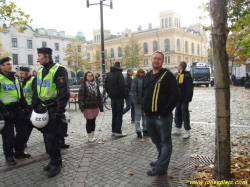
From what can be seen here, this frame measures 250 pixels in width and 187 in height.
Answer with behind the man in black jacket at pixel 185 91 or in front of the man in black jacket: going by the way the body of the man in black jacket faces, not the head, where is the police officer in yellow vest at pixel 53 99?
in front

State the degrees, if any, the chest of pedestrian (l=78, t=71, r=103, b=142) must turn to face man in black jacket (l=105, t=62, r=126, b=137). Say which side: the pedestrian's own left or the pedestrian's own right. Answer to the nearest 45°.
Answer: approximately 135° to the pedestrian's own left

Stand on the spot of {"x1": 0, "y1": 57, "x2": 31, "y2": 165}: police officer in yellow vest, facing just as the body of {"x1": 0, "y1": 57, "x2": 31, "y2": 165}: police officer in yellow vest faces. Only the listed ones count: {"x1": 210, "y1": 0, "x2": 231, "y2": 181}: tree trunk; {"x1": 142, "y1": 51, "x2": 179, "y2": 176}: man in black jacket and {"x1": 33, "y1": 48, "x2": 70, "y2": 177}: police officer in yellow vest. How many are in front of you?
3

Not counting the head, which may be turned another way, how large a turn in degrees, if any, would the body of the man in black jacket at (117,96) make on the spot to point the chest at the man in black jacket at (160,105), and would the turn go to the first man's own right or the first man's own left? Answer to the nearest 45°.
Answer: approximately 135° to the first man's own right

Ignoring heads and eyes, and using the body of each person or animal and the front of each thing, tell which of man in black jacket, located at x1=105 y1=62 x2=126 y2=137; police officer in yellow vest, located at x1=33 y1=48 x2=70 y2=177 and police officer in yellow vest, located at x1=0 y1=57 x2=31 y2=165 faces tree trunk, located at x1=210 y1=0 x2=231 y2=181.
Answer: police officer in yellow vest, located at x1=0 y1=57 x2=31 y2=165

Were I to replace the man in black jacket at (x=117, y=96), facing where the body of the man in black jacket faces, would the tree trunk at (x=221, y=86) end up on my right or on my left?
on my right

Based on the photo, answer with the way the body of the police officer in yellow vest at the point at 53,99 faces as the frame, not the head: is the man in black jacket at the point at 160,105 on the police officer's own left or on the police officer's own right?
on the police officer's own left

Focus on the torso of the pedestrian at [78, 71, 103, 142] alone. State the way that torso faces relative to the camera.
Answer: toward the camera

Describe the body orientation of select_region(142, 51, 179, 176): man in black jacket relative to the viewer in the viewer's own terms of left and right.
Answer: facing the viewer and to the left of the viewer
